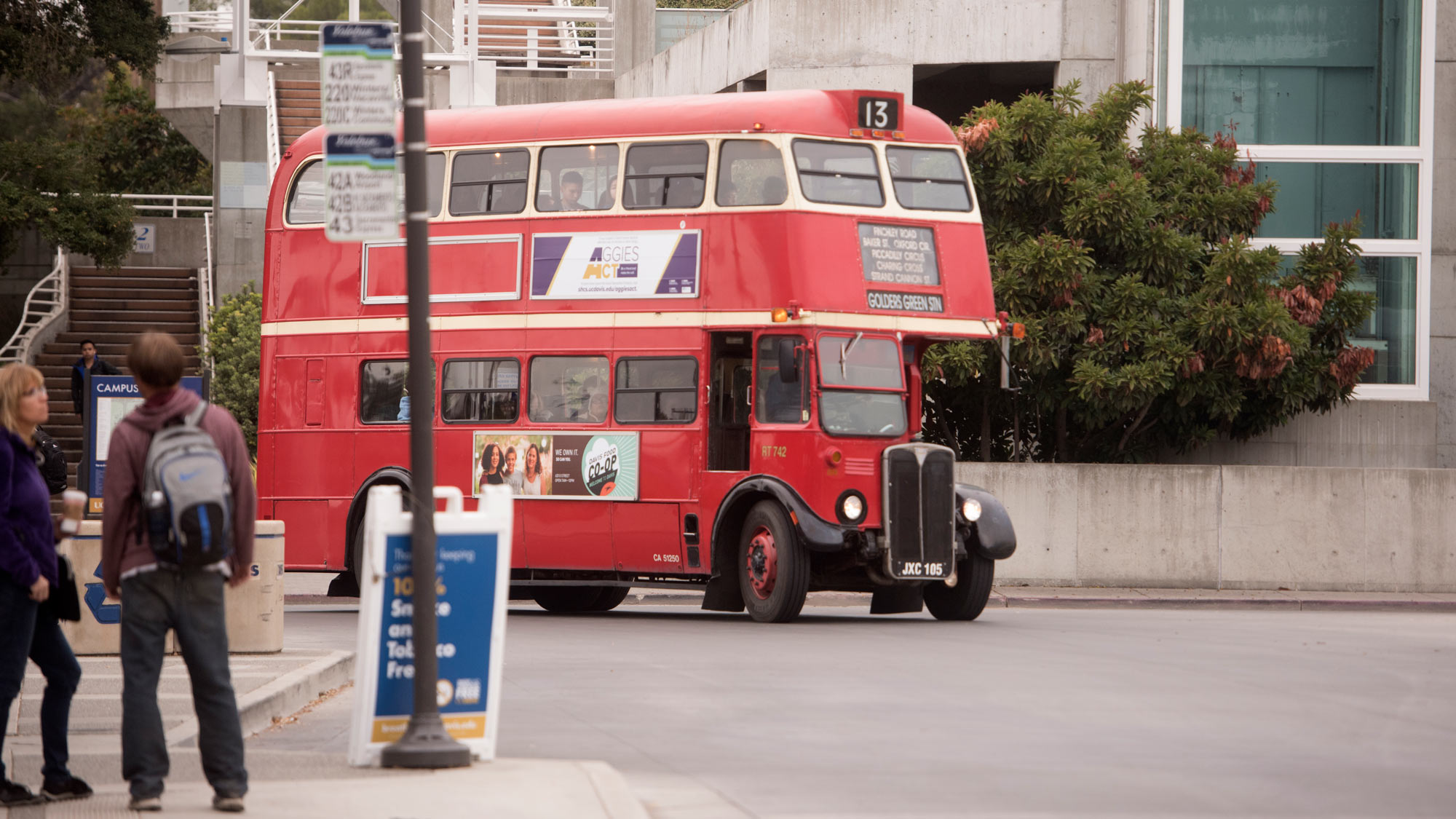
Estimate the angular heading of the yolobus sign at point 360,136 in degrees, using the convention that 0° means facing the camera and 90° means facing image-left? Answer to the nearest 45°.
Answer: approximately 0°

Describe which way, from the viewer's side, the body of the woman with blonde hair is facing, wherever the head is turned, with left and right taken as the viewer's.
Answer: facing to the right of the viewer

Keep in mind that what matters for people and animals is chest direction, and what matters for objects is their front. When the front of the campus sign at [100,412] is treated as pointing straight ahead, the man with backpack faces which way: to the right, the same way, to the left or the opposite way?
the opposite way

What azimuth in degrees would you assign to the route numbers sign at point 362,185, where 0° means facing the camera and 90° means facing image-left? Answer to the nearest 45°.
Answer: approximately 0°

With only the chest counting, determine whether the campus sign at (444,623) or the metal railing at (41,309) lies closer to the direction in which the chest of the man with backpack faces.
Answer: the metal railing

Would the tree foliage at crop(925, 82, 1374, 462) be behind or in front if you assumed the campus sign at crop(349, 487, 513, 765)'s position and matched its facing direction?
behind

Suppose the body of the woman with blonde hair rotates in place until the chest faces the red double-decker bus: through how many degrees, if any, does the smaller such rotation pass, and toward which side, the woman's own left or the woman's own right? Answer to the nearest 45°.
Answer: approximately 45° to the woman's own left

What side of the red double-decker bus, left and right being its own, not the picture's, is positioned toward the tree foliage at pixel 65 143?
back

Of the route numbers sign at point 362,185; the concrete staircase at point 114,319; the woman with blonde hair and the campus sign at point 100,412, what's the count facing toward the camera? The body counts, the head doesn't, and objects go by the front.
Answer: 3

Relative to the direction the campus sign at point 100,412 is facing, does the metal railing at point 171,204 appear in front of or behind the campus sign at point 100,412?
behind

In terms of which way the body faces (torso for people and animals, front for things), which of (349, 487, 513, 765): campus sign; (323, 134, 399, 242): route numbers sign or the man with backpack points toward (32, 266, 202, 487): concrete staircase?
the man with backpack
